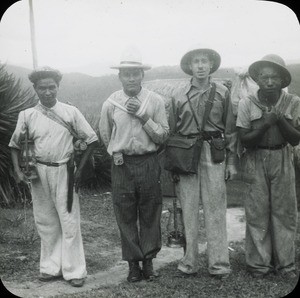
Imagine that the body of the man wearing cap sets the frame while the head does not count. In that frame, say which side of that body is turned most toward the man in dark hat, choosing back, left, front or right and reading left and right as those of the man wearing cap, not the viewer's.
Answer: left

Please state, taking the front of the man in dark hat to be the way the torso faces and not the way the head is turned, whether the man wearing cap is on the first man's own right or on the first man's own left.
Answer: on the first man's own right

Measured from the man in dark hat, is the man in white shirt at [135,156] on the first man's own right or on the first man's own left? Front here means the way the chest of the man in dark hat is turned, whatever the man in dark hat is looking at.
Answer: on the first man's own right

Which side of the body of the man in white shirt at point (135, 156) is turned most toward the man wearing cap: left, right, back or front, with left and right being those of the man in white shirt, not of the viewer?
right

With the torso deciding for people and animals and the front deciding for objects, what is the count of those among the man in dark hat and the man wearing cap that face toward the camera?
2

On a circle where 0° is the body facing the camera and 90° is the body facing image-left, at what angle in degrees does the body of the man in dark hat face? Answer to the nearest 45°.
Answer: approximately 0°
